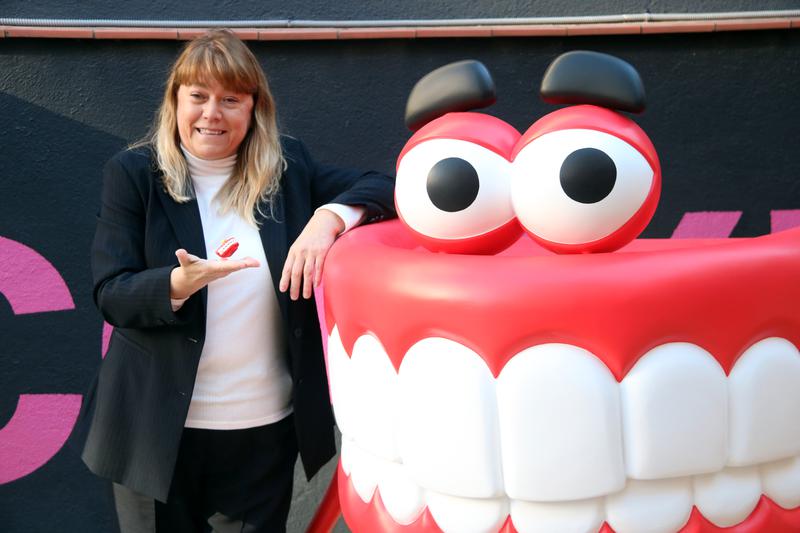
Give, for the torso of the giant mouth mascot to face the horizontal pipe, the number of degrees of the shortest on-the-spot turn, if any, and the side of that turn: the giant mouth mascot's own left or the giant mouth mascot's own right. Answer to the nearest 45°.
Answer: approximately 135° to the giant mouth mascot's own right

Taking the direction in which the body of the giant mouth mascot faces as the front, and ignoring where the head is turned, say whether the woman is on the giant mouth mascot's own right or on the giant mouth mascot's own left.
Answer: on the giant mouth mascot's own right

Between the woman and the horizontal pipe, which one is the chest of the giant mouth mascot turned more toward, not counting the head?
the woman

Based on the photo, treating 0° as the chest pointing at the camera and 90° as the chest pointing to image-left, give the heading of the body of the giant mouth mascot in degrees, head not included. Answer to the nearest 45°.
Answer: approximately 45°
